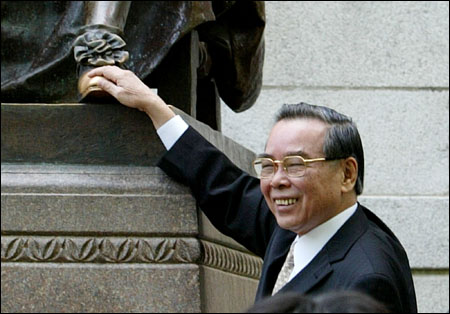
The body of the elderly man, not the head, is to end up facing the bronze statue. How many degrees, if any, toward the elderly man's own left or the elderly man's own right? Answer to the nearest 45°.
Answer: approximately 90° to the elderly man's own right

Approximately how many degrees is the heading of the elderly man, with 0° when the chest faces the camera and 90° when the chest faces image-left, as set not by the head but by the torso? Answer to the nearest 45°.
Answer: approximately 45°

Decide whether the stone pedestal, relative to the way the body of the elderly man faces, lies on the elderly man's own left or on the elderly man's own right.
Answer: on the elderly man's own right
